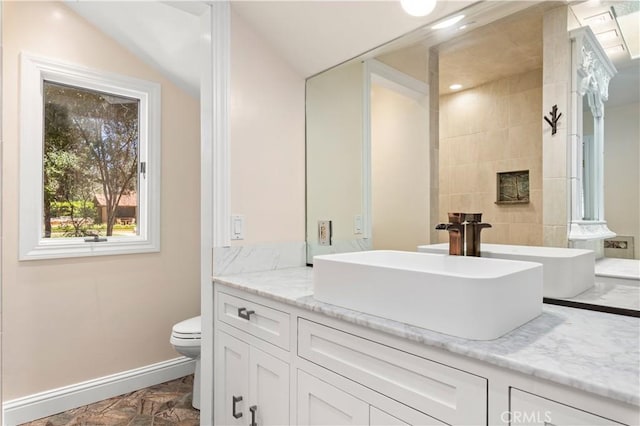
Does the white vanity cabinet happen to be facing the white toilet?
no

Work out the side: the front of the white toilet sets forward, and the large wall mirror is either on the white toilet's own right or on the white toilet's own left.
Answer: on the white toilet's own left

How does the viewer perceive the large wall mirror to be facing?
facing the viewer and to the left of the viewer

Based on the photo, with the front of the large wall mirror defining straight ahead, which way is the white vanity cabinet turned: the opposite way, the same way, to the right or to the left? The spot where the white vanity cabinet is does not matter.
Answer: the same way

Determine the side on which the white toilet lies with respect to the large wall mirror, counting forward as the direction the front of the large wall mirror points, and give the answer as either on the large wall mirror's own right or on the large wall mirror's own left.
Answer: on the large wall mirror's own right

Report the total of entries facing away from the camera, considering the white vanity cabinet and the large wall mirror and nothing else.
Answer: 0

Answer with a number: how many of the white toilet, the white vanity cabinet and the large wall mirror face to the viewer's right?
0

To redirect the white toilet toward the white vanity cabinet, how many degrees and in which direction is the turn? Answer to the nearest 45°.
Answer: approximately 90° to its left

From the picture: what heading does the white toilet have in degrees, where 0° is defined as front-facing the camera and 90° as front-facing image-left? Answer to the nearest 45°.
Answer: approximately 90°
